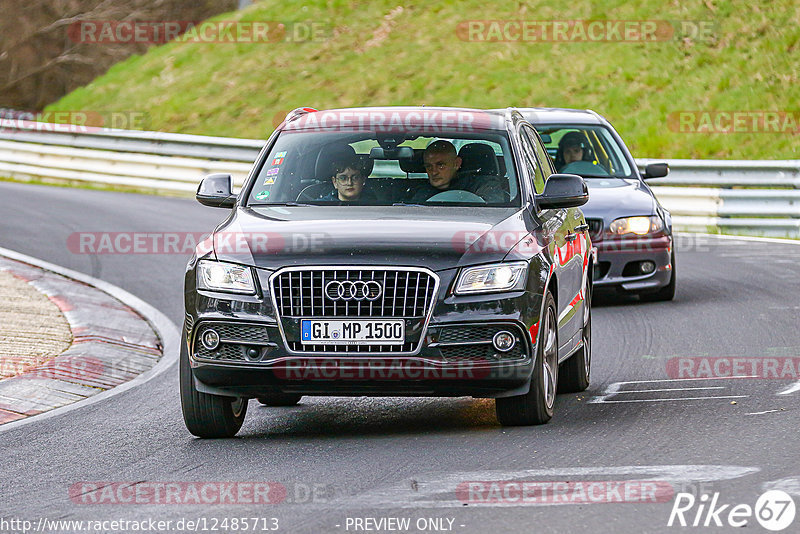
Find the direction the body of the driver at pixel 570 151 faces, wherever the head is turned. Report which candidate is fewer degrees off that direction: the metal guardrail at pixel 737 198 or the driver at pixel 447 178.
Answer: the driver

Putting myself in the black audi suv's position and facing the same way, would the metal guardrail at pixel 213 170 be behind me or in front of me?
behind

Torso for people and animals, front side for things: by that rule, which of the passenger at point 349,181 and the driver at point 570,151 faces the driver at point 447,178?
the driver at point 570,151

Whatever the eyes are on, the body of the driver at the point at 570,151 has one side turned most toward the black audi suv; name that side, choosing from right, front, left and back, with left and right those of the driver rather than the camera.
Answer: front

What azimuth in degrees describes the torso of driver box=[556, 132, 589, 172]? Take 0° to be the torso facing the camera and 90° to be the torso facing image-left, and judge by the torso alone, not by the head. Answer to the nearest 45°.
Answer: approximately 0°

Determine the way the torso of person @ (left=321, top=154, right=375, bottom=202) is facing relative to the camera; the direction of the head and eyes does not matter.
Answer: toward the camera

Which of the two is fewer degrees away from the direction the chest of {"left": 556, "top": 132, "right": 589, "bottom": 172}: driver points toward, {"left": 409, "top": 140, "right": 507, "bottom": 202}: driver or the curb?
the driver

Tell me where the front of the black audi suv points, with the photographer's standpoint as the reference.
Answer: facing the viewer

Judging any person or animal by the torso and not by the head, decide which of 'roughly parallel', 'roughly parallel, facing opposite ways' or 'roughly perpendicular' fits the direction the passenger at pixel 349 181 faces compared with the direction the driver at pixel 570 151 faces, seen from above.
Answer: roughly parallel

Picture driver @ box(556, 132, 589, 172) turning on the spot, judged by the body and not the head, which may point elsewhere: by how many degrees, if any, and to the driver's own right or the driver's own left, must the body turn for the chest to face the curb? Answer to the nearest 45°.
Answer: approximately 45° to the driver's own right

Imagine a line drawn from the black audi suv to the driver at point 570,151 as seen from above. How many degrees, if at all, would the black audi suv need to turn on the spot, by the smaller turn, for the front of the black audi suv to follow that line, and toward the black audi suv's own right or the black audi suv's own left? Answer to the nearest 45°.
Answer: approximately 180°

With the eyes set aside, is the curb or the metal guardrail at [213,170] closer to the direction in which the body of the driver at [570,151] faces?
the curb
